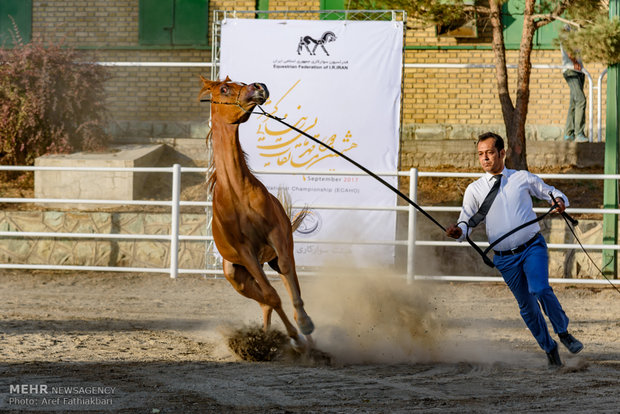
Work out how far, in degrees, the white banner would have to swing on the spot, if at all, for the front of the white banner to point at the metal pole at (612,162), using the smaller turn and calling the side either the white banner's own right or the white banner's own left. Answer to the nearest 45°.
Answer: approximately 90° to the white banner's own left

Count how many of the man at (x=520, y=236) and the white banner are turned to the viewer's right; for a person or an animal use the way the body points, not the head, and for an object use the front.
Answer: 0

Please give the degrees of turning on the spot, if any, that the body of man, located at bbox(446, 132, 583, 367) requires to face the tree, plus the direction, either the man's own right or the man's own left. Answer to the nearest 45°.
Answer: approximately 135° to the man's own right

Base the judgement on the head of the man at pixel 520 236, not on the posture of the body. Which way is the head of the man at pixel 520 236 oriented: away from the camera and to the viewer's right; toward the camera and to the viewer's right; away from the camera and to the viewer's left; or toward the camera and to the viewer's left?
toward the camera and to the viewer's left

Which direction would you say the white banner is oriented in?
toward the camera

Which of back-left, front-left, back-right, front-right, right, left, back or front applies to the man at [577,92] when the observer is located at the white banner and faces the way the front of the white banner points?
back-left

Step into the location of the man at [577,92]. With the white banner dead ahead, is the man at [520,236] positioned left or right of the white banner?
left

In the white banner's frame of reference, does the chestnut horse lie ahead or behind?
ahead

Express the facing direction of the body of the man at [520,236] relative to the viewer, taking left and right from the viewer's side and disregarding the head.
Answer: facing the viewer and to the left of the viewer

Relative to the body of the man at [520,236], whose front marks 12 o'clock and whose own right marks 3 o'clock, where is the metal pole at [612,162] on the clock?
The metal pole is roughly at 5 o'clock from the man.

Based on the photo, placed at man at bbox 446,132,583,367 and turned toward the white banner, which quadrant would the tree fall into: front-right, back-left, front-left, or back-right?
front-right

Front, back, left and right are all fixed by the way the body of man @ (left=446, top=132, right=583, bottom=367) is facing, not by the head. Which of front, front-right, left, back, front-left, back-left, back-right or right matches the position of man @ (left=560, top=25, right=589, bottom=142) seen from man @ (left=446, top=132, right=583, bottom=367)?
back-right

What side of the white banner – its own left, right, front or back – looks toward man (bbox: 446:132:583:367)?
front

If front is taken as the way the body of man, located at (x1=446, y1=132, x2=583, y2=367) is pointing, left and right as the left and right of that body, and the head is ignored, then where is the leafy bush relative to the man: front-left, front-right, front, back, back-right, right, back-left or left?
right
